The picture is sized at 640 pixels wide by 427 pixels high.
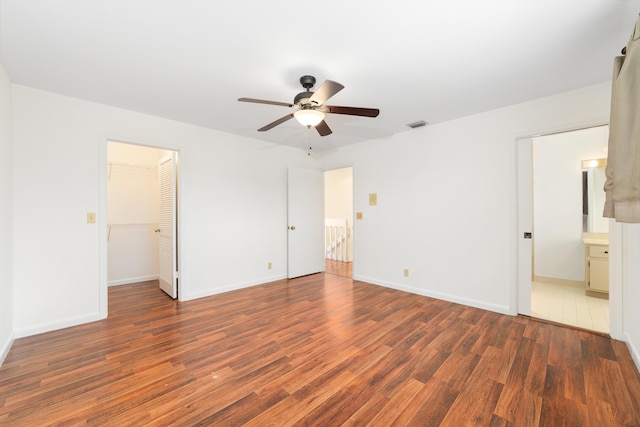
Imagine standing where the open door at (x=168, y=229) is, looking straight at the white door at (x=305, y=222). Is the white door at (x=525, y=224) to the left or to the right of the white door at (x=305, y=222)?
right

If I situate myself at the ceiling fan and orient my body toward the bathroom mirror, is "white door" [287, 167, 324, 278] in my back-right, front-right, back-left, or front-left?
front-left

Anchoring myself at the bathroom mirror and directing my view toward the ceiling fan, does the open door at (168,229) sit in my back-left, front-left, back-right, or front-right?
front-right

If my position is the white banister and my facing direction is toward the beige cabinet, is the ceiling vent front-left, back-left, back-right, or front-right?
front-right

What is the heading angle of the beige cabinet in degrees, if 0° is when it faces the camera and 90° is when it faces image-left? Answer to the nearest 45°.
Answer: approximately 45°

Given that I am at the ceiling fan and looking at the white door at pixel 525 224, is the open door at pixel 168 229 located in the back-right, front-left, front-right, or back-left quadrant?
back-left

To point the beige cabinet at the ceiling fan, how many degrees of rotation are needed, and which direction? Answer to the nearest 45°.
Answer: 0° — it already faces it

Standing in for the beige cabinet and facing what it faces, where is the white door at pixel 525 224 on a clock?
The white door is roughly at 11 o'clock from the beige cabinet.

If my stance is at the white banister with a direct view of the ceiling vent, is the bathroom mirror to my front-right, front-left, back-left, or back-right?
front-left

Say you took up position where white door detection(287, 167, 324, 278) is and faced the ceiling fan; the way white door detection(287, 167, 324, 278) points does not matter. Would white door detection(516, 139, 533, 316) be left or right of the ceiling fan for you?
left

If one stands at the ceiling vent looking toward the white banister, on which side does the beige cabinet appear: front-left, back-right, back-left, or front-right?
back-right
